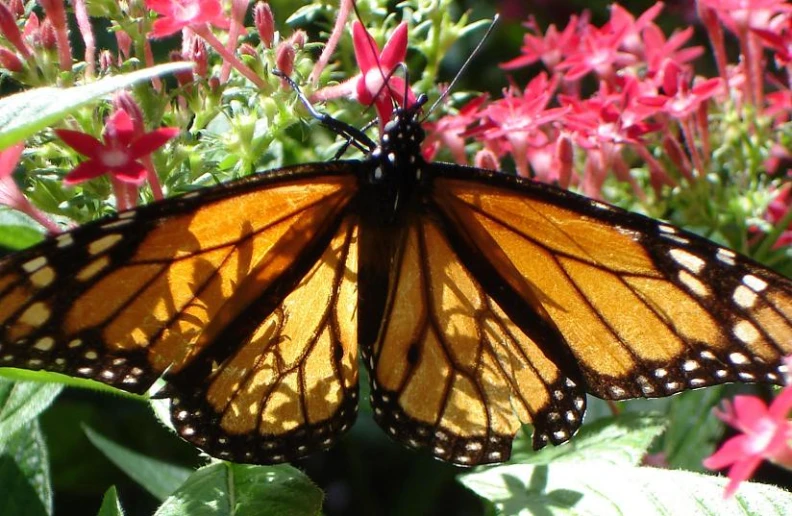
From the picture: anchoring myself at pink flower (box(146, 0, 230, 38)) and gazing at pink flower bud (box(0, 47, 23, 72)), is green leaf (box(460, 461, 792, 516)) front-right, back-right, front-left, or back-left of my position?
back-left

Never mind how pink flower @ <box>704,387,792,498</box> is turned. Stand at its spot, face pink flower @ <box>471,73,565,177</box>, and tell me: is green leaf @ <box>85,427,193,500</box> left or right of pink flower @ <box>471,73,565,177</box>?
left

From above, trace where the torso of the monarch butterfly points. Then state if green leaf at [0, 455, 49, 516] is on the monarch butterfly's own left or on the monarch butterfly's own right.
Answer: on the monarch butterfly's own left

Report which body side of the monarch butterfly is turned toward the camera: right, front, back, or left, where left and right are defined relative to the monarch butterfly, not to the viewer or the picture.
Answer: back
